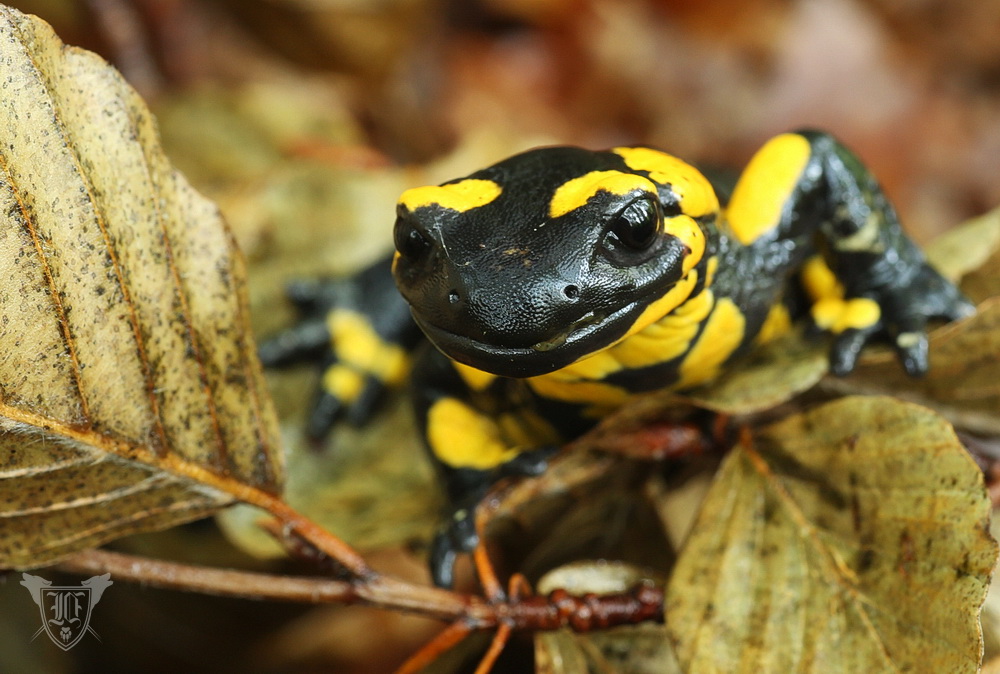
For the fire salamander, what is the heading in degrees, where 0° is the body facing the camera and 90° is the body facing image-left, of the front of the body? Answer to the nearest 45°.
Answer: approximately 45°
